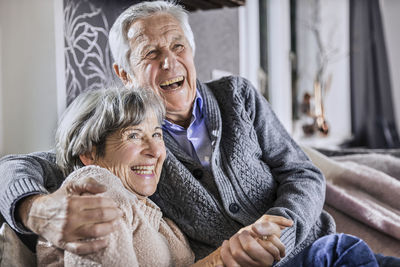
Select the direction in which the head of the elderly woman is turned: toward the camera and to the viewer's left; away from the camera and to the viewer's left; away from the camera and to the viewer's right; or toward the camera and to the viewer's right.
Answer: toward the camera and to the viewer's right

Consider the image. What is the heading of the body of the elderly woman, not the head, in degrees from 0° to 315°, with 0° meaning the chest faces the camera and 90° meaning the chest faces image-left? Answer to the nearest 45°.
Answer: approximately 315°

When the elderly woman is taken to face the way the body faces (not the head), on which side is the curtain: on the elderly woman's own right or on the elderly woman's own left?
on the elderly woman's own left

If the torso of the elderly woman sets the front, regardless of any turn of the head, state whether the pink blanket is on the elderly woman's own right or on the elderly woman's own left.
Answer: on the elderly woman's own left

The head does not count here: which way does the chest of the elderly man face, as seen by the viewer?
toward the camera
